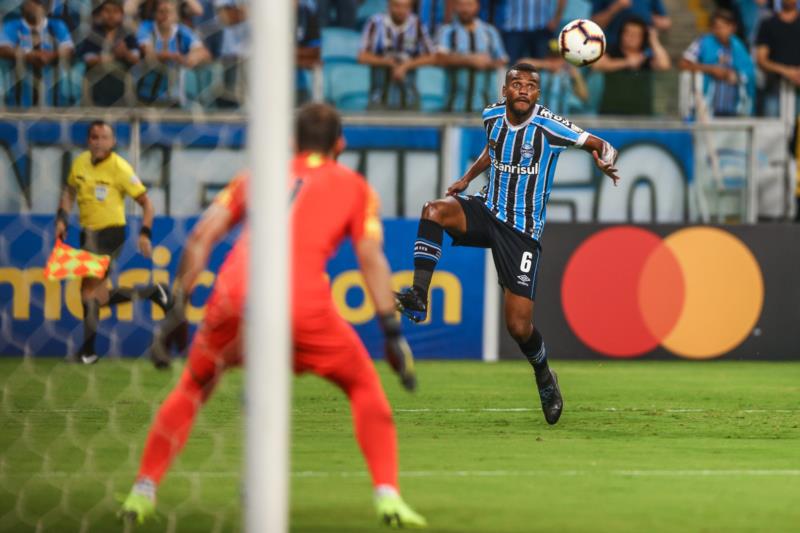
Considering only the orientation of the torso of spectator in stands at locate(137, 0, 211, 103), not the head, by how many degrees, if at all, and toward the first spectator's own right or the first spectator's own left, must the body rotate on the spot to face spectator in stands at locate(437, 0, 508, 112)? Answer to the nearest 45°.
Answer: approximately 135° to the first spectator's own left

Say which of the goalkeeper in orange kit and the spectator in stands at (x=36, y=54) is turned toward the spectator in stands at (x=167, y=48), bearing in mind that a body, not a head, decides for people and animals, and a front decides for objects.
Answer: the goalkeeper in orange kit

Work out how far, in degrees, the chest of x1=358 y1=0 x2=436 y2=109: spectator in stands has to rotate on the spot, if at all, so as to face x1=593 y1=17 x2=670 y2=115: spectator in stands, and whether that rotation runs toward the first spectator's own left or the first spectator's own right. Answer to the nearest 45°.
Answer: approximately 90° to the first spectator's own left

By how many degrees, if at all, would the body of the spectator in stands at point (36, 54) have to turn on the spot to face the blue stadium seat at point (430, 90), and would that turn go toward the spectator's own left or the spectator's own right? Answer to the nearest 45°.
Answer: approximately 135° to the spectator's own left

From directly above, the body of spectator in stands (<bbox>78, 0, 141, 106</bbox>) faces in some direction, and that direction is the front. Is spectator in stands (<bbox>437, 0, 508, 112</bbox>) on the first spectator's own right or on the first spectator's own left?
on the first spectator's own left

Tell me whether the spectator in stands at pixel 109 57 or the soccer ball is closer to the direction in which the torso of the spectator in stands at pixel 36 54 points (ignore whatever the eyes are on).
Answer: the soccer ball

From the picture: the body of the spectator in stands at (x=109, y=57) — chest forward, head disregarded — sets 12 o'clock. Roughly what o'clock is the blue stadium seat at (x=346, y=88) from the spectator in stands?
The blue stadium seat is roughly at 8 o'clock from the spectator in stands.

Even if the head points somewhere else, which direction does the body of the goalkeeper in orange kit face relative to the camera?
away from the camera

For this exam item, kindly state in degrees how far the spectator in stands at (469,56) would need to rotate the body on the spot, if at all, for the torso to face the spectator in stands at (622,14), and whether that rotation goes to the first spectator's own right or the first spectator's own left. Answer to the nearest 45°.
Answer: approximately 135° to the first spectator's own left

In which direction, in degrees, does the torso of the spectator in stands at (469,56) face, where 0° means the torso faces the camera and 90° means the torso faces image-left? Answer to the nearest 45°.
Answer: approximately 0°

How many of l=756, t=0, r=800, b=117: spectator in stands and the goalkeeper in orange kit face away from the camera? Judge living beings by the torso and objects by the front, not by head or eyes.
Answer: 1
